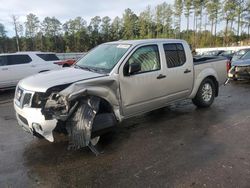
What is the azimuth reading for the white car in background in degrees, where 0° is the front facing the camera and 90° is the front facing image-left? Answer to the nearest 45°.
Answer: approximately 90°
